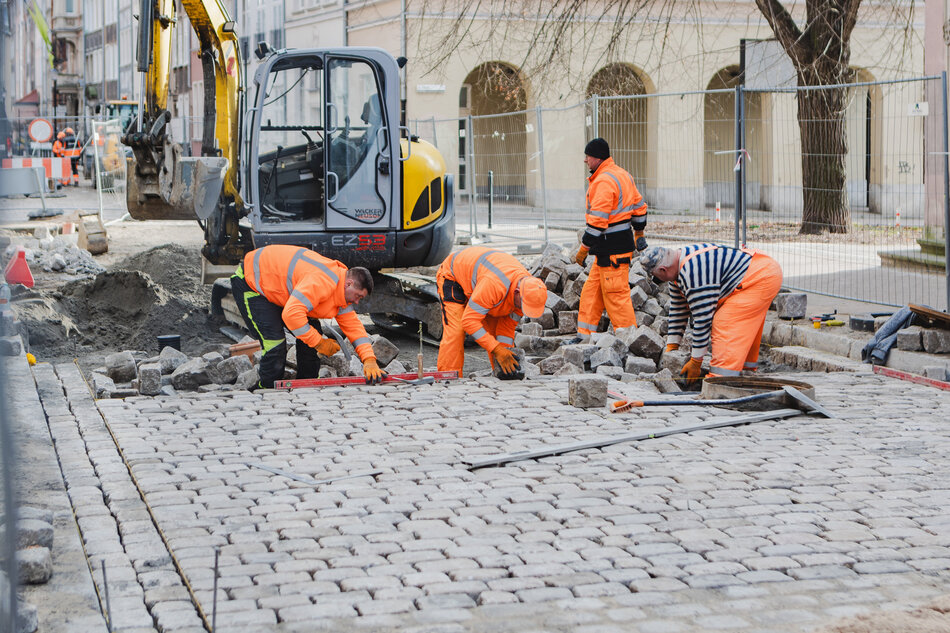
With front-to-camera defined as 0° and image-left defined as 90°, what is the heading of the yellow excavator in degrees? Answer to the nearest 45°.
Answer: approximately 90°

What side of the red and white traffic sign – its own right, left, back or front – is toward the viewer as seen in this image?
front

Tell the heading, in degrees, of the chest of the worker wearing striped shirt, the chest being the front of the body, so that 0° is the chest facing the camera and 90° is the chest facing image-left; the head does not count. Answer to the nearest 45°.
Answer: approximately 90°

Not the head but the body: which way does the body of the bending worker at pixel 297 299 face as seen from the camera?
to the viewer's right

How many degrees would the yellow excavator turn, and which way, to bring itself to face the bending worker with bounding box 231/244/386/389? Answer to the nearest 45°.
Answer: approximately 90° to its left

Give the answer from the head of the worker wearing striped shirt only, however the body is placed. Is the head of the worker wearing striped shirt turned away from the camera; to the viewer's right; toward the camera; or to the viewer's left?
to the viewer's left

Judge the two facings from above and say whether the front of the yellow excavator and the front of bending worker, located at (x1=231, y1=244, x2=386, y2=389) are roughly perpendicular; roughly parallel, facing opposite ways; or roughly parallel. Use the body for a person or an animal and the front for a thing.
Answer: roughly parallel, facing opposite ways

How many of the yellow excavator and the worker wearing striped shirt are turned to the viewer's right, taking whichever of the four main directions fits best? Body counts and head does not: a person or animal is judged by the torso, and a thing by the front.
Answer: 0

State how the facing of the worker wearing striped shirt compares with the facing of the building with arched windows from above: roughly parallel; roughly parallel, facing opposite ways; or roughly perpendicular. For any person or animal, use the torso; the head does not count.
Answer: roughly perpendicular

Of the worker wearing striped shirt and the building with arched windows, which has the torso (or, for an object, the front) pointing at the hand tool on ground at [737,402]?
the building with arched windows

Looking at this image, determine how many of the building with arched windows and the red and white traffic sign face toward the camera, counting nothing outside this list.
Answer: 2

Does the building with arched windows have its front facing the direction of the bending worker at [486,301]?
yes

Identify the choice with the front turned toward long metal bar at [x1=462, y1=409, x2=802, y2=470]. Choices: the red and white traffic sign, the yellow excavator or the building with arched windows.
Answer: the building with arched windows

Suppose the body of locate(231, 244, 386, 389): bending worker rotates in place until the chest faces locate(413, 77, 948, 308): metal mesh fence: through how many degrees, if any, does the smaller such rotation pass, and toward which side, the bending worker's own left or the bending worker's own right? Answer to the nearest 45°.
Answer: approximately 45° to the bending worker's own left
